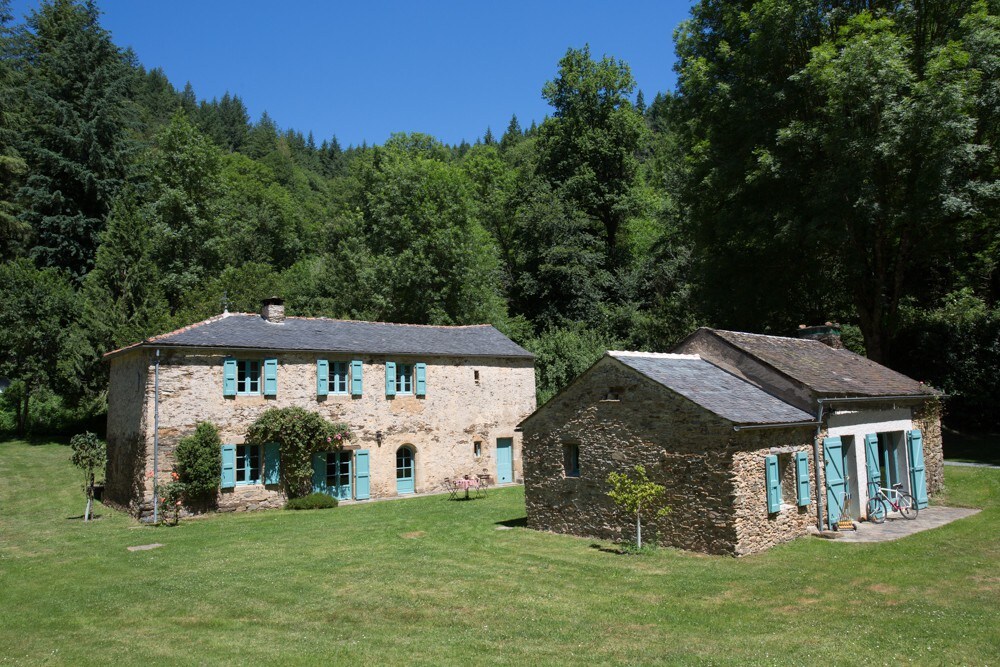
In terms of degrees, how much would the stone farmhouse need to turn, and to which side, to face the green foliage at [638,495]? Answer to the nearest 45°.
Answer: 0° — it already faces it

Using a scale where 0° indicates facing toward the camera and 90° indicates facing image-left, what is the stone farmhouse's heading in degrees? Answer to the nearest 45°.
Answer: approximately 315°

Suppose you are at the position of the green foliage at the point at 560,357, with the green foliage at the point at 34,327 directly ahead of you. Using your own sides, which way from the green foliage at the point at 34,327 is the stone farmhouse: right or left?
left

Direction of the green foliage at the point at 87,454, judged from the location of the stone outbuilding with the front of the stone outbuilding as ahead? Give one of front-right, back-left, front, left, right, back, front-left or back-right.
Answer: back-right

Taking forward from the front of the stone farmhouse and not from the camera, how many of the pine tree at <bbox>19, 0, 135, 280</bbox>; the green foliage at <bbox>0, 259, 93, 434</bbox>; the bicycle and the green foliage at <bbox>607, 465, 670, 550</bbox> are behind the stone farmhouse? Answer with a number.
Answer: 2

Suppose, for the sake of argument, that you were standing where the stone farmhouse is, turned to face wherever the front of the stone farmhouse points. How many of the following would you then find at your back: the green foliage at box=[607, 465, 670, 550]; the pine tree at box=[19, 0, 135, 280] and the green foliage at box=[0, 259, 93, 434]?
2

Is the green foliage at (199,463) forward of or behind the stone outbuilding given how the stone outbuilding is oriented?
behind

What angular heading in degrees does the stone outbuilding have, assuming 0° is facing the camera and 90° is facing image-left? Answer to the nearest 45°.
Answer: approximately 315°

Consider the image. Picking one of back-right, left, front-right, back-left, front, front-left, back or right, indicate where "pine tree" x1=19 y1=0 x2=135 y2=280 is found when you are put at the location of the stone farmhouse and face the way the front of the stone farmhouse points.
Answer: back

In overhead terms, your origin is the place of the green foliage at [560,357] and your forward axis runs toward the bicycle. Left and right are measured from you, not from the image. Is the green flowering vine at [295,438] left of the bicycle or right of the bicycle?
right

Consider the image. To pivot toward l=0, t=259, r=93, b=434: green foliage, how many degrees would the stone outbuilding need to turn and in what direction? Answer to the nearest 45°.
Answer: approximately 135° to its right

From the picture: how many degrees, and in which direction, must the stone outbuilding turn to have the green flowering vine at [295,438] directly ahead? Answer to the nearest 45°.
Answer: approximately 135° to its right
